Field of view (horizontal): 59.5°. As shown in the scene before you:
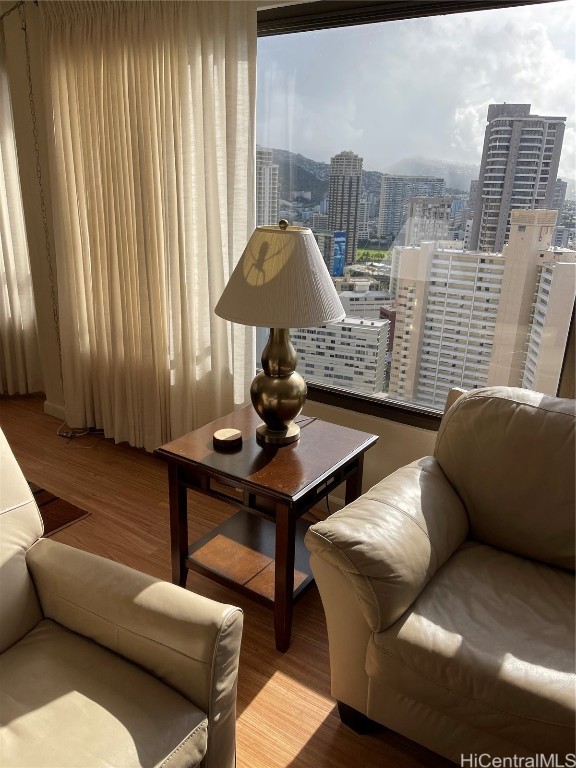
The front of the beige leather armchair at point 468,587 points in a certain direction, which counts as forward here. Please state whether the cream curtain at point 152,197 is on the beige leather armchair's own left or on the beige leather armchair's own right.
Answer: on the beige leather armchair's own right

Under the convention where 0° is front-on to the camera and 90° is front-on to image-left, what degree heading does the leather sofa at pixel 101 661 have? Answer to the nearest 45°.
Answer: approximately 315°

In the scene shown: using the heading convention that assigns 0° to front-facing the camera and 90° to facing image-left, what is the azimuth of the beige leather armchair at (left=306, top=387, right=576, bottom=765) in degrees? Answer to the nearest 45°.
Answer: approximately 45°

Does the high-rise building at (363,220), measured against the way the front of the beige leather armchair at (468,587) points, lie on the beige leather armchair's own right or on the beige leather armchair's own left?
on the beige leather armchair's own right

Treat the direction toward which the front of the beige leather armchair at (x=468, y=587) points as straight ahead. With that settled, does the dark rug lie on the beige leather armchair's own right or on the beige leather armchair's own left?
on the beige leather armchair's own right

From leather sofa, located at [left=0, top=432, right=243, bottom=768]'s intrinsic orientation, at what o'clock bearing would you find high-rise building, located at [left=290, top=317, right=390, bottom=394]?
The high-rise building is roughly at 9 o'clock from the leather sofa.

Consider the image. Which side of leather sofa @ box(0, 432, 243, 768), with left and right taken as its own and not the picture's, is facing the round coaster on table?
left

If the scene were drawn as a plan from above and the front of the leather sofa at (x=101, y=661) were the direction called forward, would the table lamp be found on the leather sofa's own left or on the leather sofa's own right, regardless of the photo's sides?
on the leather sofa's own left
